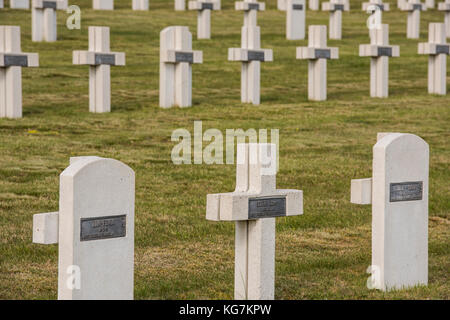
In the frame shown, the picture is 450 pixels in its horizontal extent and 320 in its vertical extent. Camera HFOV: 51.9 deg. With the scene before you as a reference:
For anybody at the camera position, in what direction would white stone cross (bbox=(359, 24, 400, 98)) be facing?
facing the viewer and to the right of the viewer

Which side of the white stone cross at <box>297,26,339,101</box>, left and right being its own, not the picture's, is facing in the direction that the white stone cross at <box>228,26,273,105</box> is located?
right

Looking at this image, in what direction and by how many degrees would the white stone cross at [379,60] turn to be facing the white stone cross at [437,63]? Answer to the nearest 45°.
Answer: approximately 90° to its left

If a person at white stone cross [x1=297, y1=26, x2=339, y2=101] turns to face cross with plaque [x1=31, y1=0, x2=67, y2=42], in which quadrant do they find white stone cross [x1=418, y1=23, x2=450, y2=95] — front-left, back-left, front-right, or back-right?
back-right

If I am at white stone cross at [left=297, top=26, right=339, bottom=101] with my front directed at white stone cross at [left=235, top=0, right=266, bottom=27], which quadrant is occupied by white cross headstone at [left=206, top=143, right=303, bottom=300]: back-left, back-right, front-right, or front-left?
back-left

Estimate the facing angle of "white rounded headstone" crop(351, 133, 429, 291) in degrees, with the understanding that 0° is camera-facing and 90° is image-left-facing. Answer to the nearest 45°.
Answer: approximately 315°

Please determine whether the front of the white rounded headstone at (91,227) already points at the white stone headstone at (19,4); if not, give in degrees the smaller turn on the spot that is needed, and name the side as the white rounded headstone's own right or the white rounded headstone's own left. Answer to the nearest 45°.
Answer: approximately 135° to the white rounded headstone's own left

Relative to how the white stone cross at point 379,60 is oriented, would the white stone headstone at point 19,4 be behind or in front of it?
behind

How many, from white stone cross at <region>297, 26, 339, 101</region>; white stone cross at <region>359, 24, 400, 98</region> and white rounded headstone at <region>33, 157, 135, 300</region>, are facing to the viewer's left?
0
